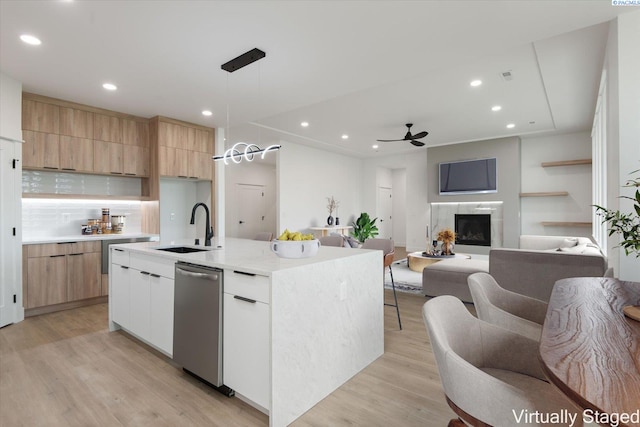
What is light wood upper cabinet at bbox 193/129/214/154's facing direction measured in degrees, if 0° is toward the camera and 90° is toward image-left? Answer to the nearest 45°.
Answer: approximately 315°

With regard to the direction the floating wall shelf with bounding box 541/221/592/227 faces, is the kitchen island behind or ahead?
ahead

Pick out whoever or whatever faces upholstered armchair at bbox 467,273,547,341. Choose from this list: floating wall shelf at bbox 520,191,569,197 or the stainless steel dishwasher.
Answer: the floating wall shelf

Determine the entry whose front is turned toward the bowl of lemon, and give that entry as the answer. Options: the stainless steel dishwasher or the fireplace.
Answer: the fireplace

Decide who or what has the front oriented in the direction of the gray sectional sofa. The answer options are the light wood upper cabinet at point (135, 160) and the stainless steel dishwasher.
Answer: the light wood upper cabinet

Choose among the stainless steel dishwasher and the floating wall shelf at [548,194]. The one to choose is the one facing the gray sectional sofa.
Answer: the floating wall shelf

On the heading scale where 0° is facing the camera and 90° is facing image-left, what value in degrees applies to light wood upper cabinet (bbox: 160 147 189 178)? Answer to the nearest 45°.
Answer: approximately 315°

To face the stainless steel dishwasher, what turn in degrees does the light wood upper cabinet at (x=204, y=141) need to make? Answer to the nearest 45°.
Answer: approximately 45° to its right

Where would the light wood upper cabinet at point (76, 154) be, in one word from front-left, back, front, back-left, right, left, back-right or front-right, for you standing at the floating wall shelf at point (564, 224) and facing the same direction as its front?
front-right

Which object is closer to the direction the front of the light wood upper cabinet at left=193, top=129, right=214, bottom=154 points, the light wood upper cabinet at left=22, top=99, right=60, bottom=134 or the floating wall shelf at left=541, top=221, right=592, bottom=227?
the floating wall shelf

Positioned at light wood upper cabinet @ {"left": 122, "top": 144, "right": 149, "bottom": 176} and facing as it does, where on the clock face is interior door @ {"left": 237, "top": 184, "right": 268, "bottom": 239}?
The interior door is roughly at 9 o'clock from the light wood upper cabinet.

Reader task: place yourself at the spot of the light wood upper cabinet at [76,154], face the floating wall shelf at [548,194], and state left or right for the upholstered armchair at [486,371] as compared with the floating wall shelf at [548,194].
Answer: right

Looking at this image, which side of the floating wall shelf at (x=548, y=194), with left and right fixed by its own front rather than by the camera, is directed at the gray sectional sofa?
front

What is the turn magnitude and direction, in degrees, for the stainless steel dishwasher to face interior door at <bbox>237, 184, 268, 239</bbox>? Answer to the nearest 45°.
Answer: approximately 135° to its right
